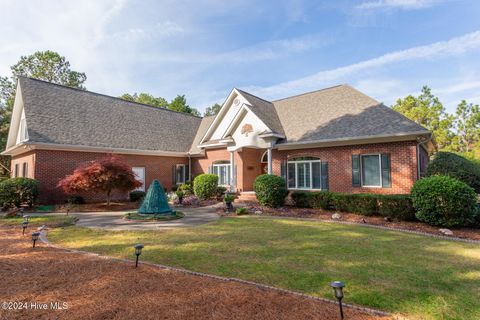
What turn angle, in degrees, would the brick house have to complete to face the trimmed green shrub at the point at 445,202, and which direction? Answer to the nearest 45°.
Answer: approximately 90° to its left

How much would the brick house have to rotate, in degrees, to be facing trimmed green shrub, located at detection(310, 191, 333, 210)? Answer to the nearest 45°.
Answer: approximately 90° to its left

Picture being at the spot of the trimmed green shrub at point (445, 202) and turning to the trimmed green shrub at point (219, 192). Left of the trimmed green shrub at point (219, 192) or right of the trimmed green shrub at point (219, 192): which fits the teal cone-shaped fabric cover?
left

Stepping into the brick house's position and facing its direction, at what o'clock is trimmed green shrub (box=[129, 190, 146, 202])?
The trimmed green shrub is roughly at 2 o'clock from the brick house.

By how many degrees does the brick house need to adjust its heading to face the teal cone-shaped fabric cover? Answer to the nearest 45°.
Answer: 0° — it already faces it

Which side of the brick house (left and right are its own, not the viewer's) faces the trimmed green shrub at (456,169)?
left

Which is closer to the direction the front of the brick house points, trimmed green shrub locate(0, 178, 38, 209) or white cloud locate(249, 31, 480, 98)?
the trimmed green shrub

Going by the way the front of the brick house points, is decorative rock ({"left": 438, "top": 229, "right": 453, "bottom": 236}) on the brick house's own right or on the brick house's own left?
on the brick house's own left

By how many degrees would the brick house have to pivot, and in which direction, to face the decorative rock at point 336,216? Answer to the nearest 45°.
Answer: approximately 90° to its left

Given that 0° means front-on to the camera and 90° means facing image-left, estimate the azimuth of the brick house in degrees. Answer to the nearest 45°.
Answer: approximately 45°
